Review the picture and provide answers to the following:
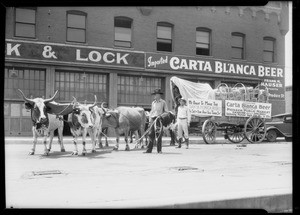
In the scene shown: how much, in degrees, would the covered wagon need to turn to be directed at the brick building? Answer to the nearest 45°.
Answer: approximately 90° to its right

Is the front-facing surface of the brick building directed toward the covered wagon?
yes

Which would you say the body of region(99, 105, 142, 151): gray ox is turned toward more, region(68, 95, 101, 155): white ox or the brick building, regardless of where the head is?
the white ox

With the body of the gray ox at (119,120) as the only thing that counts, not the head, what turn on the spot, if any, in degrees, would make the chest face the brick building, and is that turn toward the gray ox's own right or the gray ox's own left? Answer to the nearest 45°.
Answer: approximately 135° to the gray ox's own right

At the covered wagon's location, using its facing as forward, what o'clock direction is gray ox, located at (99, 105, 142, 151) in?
The gray ox is roughly at 12 o'clock from the covered wagon.

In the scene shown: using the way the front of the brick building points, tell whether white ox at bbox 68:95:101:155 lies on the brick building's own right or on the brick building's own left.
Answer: on the brick building's own right

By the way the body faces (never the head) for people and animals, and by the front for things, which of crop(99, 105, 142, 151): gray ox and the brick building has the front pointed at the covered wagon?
the brick building

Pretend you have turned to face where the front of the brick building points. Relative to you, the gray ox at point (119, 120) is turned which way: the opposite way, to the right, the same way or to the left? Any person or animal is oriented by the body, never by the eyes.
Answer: to the right

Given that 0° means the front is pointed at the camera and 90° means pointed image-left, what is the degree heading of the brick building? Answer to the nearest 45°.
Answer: approximately 315°

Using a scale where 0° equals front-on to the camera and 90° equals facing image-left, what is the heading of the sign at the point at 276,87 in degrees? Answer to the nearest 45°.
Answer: approximately 0°

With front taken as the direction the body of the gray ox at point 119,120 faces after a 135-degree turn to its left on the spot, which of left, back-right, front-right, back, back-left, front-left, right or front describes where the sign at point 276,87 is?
front-left

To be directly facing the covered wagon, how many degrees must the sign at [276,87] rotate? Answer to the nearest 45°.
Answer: approximately 45° to its right

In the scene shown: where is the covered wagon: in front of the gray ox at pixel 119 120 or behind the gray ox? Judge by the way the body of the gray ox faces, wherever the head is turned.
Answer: behind

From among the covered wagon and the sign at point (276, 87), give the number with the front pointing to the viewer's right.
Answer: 0

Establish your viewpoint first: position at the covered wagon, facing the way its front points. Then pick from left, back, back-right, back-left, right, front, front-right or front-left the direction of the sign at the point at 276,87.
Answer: back
